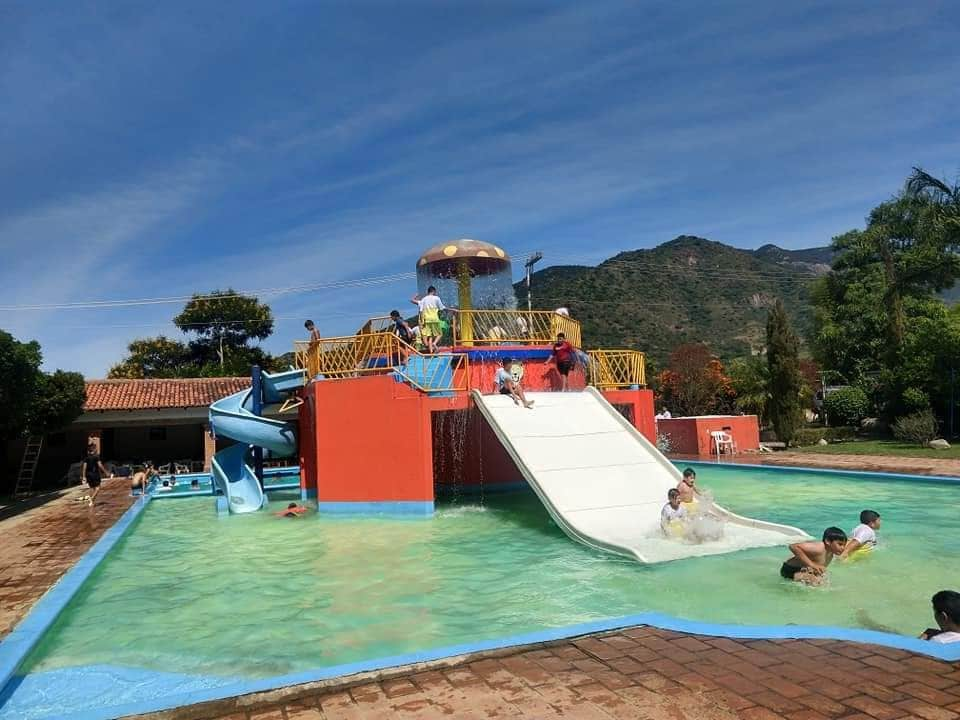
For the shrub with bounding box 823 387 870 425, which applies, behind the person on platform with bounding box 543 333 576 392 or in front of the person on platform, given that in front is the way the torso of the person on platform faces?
behind

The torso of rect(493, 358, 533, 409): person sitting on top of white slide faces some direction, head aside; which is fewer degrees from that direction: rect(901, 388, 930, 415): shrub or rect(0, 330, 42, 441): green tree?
the shrub

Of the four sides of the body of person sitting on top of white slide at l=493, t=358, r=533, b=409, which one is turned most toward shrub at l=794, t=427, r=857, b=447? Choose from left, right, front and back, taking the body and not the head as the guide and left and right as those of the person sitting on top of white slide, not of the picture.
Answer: left

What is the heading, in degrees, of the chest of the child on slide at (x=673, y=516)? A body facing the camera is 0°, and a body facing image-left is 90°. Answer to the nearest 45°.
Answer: approximately 315°

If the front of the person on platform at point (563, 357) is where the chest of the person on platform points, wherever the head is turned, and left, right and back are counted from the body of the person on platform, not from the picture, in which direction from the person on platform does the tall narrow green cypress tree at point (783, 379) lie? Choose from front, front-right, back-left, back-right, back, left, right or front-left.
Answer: back

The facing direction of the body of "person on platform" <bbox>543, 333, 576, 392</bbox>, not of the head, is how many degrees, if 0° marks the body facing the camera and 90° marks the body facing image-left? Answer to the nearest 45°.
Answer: approximately 45°

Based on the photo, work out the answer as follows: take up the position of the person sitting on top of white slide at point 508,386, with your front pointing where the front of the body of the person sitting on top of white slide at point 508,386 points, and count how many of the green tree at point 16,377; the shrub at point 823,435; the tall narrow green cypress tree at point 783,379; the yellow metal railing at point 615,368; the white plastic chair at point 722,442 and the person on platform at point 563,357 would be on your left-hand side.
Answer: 5

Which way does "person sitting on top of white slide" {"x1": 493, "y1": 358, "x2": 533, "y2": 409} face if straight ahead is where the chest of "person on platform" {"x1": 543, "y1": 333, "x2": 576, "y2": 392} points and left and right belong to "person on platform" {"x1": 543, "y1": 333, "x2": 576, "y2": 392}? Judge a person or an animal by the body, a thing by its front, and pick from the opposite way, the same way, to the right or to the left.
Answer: to the left

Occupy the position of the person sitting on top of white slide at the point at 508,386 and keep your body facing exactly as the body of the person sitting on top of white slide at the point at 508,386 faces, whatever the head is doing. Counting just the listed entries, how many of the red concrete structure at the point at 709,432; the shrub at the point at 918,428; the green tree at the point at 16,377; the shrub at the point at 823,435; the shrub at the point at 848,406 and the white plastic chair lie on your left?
5
